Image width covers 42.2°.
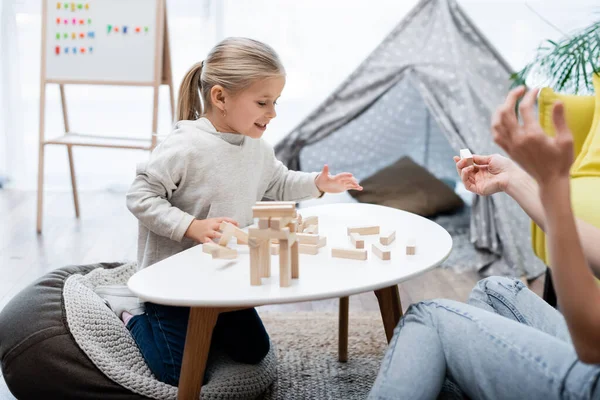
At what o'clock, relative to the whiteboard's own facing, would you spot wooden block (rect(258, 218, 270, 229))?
The wooden block is roughly at 12 o'clock from the whiteboard.

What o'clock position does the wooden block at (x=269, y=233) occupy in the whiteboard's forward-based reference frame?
The wooden block is roughly at 12 o'clock from the whiteboard.

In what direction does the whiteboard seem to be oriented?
toward the camera

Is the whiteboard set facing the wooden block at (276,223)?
yes

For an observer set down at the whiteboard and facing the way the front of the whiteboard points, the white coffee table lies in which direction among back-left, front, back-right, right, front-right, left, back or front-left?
front

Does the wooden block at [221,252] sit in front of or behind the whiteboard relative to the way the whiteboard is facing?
in front

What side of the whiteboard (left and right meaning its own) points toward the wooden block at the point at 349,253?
front

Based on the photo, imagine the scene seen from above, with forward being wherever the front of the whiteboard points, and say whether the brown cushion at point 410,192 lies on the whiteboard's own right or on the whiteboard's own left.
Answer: on the whiteboard's own left

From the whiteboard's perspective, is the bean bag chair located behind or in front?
in front

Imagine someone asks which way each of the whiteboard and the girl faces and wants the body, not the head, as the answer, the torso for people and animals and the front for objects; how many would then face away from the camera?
0

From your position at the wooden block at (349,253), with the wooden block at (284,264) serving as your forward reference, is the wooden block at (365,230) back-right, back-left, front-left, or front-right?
back-right

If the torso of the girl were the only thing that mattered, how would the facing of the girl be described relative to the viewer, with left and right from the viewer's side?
facing the viewer and to the right of the viewer

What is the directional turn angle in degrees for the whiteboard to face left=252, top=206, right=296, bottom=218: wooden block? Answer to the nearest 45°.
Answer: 0° — it already faces it
